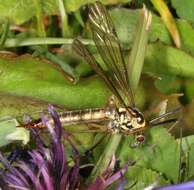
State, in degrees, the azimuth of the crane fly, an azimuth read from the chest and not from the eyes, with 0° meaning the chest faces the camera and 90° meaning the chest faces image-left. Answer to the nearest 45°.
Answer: approximately 270°
